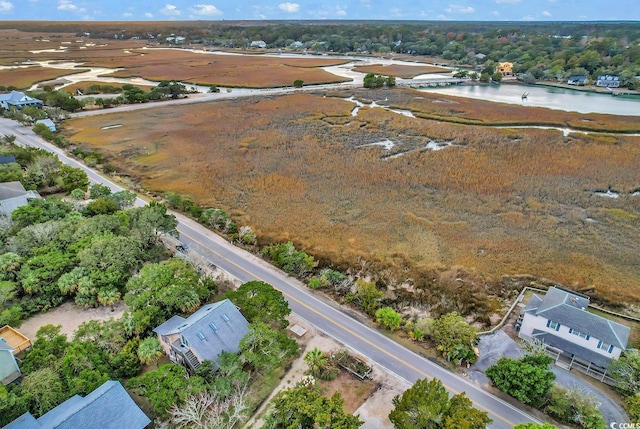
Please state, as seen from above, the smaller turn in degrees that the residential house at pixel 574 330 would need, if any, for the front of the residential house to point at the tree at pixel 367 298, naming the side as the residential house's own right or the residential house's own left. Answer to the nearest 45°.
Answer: approximately 45° to the residential house's own right

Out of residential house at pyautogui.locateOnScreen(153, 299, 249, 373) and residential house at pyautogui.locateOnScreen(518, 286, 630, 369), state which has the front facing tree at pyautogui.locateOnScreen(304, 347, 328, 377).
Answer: residential house at pyautogui.locateOnScreen(518, 286, 630, 369)

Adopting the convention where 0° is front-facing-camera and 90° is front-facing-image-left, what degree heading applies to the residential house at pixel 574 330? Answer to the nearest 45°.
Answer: approximately 45°

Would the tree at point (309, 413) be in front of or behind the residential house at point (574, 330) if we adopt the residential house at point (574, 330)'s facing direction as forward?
in front

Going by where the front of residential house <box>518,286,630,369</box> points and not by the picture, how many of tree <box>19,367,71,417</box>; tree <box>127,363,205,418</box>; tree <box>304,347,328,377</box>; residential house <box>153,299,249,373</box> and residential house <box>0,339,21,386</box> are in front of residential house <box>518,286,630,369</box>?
5

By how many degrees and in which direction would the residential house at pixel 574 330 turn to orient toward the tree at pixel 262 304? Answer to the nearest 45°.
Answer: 0° — it already faces it
